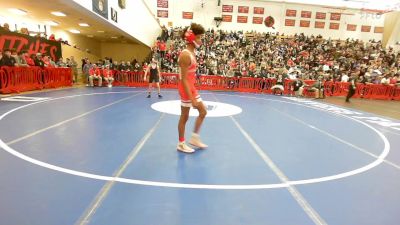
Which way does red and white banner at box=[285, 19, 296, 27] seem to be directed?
toward the camera

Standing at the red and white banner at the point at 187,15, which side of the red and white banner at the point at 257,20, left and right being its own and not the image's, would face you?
right

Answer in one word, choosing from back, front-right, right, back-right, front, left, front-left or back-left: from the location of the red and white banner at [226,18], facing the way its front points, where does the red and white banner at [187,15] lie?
right

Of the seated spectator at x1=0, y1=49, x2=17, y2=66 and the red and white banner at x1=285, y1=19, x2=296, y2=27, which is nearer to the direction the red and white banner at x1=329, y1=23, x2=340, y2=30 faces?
the seated spectator

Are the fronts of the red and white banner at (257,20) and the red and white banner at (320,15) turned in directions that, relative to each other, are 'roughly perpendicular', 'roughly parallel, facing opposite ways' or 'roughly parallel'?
roughly parallel

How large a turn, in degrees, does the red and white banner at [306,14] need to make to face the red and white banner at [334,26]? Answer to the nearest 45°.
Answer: approximately 135° to its left

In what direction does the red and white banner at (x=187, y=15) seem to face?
toward the camera

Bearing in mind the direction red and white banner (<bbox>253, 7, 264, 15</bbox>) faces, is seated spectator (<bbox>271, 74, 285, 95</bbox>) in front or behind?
in front

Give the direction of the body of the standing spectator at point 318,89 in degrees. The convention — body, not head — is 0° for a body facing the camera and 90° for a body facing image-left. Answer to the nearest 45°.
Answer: approximately 45°

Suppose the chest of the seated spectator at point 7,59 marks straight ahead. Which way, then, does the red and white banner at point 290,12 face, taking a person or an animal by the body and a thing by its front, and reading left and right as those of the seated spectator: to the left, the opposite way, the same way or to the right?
to the right

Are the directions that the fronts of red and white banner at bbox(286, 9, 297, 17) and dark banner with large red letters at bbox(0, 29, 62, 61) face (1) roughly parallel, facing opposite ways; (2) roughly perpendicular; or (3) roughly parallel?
roughly perpendicular

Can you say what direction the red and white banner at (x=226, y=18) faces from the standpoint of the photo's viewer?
facing the viewer

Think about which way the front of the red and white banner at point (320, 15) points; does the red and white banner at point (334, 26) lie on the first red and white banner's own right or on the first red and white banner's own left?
on the first red and white banner's own left

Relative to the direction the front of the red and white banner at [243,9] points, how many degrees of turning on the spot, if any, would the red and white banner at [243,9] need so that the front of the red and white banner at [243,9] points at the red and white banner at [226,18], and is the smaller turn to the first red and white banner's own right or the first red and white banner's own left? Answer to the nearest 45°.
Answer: approximately 90° to the first red and white banner's own right
